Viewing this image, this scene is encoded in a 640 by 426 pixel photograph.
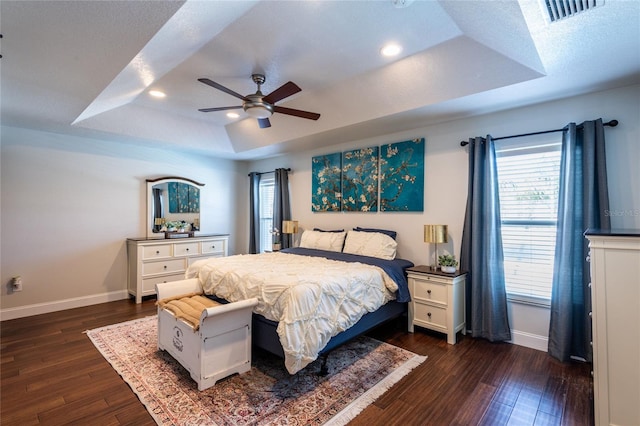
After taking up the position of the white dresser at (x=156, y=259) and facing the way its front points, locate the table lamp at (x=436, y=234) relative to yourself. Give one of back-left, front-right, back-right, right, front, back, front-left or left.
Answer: front

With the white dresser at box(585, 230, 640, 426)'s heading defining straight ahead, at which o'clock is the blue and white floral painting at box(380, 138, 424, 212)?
The blue and white floral painting is roughly at 1 o'clock from the white dresser.

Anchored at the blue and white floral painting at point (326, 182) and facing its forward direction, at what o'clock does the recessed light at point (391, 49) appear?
The recessed light is roughly at 10 o'clock from the blue and white floral painting.

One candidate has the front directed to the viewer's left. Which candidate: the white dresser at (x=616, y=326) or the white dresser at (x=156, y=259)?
the white dresser at (x=616, y=326)

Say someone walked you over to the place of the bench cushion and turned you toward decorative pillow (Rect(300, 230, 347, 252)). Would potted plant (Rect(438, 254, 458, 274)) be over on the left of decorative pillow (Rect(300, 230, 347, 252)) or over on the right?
right

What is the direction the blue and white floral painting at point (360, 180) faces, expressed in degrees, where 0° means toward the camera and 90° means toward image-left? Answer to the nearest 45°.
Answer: approximately 45°

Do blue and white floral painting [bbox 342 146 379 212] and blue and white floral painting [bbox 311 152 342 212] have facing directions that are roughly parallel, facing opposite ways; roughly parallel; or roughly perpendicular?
roughly parallel

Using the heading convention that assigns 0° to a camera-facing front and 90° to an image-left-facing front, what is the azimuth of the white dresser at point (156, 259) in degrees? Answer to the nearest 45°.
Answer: approximately 315°

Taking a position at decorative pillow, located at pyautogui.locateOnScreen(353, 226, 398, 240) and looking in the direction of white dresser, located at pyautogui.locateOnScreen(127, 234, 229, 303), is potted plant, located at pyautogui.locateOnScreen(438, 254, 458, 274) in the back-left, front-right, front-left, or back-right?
back-left

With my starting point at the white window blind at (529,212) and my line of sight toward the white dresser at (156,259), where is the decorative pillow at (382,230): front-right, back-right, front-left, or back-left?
front-right

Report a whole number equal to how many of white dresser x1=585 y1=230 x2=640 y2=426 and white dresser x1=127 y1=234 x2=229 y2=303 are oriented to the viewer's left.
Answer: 1

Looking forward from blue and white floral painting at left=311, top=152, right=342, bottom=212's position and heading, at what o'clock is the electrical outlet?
The electrical outlet is roughly at 1 o'clock from the blue and white floral painting.

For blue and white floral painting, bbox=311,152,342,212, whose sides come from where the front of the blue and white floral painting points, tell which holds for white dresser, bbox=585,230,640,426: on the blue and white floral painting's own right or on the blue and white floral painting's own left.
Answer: on the blue and white floral painting's own left

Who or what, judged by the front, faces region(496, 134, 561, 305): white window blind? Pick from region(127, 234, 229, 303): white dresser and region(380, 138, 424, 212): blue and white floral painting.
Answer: the white dresser

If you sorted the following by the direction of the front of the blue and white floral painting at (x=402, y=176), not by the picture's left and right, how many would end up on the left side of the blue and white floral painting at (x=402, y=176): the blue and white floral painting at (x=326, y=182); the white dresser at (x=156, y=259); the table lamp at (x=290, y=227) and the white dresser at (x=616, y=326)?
1

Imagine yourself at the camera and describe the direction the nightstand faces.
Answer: facing the viewer and to the left of the viewer

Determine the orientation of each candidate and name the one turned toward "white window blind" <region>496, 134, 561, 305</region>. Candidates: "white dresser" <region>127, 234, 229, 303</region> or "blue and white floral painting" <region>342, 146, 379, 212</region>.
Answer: the white dresser

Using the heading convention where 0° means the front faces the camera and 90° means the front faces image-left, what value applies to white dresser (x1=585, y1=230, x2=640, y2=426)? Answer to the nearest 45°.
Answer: approximately 90°
